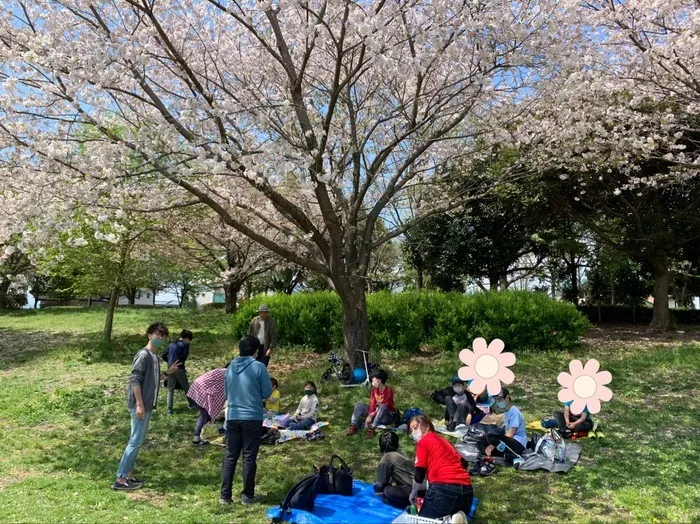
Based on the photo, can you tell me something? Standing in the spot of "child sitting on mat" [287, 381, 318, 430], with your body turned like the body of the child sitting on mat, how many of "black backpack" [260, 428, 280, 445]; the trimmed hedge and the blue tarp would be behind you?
1

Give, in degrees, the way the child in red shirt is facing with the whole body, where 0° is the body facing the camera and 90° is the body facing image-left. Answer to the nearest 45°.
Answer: approximately 45°

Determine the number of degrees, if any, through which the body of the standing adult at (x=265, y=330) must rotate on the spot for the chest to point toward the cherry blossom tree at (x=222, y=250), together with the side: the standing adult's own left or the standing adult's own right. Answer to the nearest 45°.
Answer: approximately 180°

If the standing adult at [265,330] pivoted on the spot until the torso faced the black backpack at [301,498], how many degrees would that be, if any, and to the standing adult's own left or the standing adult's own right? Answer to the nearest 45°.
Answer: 0° — they already face it

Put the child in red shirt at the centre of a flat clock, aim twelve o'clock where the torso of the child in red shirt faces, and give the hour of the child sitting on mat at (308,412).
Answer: The child sitting on mat is roughly at 2 o'clock from the child in red shirt.

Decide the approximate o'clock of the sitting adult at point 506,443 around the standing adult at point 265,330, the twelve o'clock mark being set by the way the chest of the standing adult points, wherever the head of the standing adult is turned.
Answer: The sitting adult is roughly at 11 o'clock from the standing adult.

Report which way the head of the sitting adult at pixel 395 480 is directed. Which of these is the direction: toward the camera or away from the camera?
away from the camera

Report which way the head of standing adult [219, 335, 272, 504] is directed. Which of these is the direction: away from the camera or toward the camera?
away from the camera

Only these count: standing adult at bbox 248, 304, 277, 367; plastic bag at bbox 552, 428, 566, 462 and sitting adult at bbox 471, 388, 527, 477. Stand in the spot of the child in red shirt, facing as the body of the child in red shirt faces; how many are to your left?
2

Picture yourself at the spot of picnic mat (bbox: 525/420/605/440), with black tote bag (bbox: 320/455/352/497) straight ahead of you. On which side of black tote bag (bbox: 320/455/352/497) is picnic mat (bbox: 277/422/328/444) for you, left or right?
right

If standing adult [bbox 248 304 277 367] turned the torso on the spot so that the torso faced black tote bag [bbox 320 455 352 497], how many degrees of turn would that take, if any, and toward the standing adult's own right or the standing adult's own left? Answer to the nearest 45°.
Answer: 0° — they already face it

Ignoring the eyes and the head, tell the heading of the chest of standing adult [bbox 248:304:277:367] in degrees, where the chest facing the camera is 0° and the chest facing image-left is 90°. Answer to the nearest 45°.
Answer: approximately 0°

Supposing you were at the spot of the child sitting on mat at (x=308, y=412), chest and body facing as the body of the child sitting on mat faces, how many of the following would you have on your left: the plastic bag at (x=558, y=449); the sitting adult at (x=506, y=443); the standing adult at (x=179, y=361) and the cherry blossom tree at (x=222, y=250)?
2

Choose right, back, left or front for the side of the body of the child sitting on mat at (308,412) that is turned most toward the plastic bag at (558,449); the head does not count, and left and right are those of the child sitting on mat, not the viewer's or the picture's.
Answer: left

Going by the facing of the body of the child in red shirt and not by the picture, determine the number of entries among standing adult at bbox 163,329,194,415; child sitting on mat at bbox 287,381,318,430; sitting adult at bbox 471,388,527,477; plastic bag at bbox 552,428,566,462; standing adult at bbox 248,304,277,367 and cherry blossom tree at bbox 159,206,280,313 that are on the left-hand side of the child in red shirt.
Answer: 2

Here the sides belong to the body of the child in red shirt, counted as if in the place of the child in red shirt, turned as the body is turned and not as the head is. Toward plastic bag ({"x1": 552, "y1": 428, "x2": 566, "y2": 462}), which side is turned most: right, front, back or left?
left
